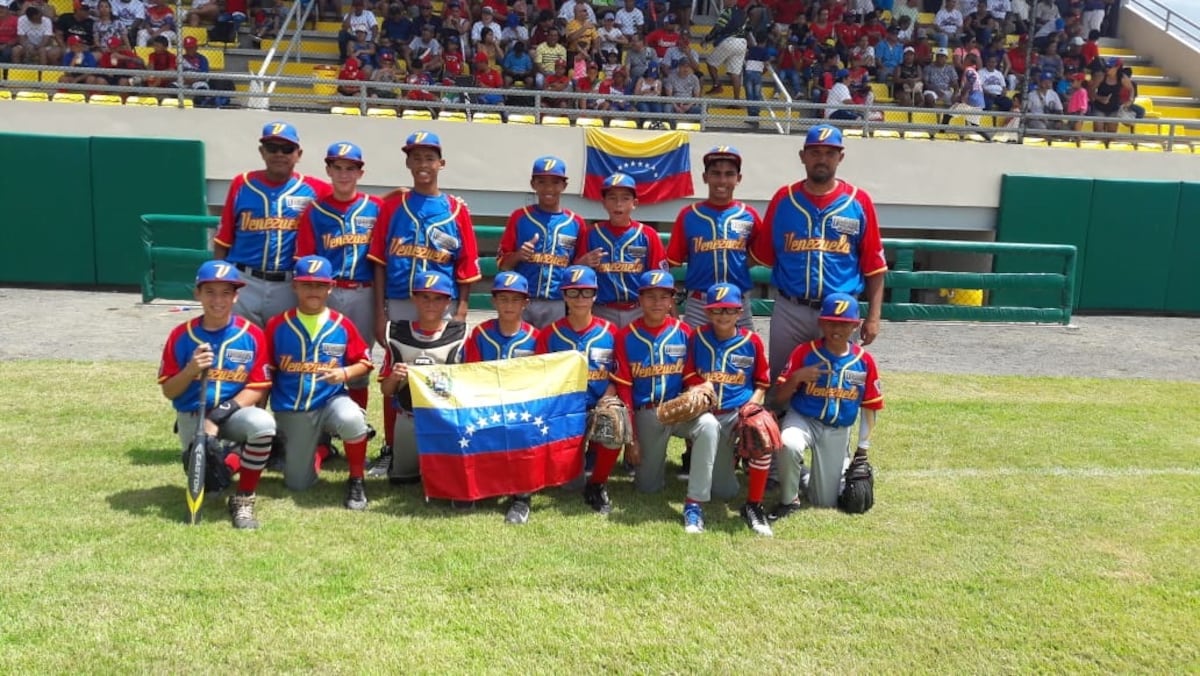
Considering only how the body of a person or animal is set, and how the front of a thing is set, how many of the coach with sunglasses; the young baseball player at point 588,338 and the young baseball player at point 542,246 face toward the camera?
3

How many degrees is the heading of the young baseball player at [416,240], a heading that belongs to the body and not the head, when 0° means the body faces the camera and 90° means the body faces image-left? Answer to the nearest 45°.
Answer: approximately 0°

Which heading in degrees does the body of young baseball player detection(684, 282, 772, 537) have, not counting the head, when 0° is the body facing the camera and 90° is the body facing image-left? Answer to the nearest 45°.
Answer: approximately 0°

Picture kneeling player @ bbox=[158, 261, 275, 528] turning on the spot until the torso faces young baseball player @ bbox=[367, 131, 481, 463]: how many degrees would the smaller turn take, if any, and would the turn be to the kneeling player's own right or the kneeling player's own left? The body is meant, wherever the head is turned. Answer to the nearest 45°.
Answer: approximately 135° to the kneeling player's own left

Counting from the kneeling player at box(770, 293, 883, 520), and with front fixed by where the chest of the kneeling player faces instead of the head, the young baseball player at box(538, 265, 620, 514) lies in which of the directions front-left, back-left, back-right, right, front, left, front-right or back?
right

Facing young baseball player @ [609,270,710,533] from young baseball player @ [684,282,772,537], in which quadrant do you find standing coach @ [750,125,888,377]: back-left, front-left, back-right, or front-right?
back-right

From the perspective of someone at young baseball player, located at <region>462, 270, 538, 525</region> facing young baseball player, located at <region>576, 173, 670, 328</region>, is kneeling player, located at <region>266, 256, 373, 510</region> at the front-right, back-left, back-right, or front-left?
back-left
